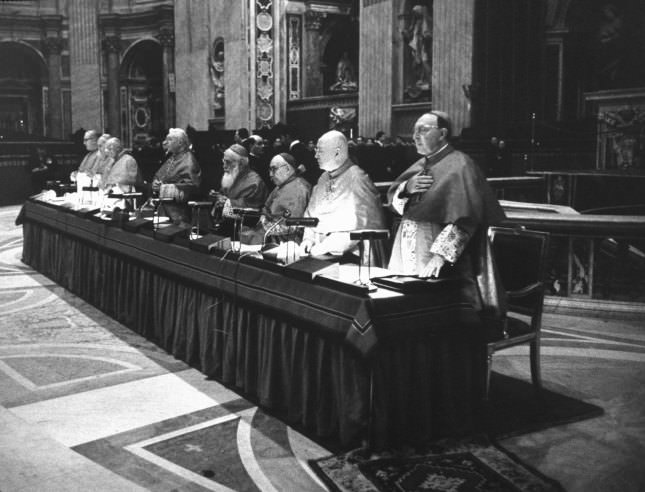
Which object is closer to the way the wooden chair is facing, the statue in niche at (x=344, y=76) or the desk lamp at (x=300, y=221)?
the desk lamp

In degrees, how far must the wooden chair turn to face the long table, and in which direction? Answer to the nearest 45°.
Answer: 0° — it already faces it

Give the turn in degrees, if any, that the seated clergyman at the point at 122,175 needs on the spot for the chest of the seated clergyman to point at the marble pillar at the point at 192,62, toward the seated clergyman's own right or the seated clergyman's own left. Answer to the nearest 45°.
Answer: approximately 135° to the seated clergyman's own right

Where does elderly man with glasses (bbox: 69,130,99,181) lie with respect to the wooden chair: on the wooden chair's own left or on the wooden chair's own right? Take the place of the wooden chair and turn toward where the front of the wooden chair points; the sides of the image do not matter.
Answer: on the wooden chair's own right

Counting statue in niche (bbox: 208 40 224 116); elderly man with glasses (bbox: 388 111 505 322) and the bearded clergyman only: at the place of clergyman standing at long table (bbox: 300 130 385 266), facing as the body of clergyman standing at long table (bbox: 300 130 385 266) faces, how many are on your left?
1

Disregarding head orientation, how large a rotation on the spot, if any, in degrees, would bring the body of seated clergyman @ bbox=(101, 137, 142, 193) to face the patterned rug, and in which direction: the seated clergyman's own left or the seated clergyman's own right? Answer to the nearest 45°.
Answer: approximately 45° to the seated clergyman's own left

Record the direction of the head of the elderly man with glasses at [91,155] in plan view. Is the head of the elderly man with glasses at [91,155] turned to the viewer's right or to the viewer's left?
to the viewer's left

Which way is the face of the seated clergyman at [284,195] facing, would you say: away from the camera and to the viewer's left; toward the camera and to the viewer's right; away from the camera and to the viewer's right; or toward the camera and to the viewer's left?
toward the camera and to the viewer's left

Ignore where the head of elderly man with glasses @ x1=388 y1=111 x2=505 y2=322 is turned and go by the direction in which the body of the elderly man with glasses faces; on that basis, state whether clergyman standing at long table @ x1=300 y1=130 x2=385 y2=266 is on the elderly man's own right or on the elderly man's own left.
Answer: on the elderly man's own right

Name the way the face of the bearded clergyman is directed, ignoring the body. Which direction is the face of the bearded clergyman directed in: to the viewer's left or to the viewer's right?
to the viewer's left

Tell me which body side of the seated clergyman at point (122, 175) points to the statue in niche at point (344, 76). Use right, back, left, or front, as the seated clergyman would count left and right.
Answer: back

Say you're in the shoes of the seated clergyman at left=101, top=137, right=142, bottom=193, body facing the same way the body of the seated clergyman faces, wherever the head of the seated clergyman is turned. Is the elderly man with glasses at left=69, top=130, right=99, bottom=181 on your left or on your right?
on your right

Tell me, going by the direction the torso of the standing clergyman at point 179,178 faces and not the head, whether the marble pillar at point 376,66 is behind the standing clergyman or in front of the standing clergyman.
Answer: behind
